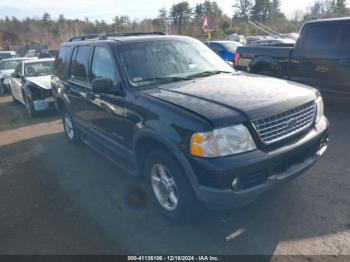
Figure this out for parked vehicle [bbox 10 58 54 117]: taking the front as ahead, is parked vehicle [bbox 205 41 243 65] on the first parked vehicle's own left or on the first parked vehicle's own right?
on the first parked vehicle's own left

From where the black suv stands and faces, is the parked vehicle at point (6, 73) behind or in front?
behind

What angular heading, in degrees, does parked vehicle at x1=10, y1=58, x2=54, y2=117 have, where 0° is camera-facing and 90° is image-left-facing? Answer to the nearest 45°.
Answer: approximately 315°

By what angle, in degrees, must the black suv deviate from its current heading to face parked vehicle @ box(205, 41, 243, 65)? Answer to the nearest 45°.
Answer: approximately 135° to its left

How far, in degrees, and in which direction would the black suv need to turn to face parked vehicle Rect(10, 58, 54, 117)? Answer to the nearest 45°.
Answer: approximately 180°

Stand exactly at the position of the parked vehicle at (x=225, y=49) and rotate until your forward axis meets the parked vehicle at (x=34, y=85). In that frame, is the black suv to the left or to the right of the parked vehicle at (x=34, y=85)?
left
